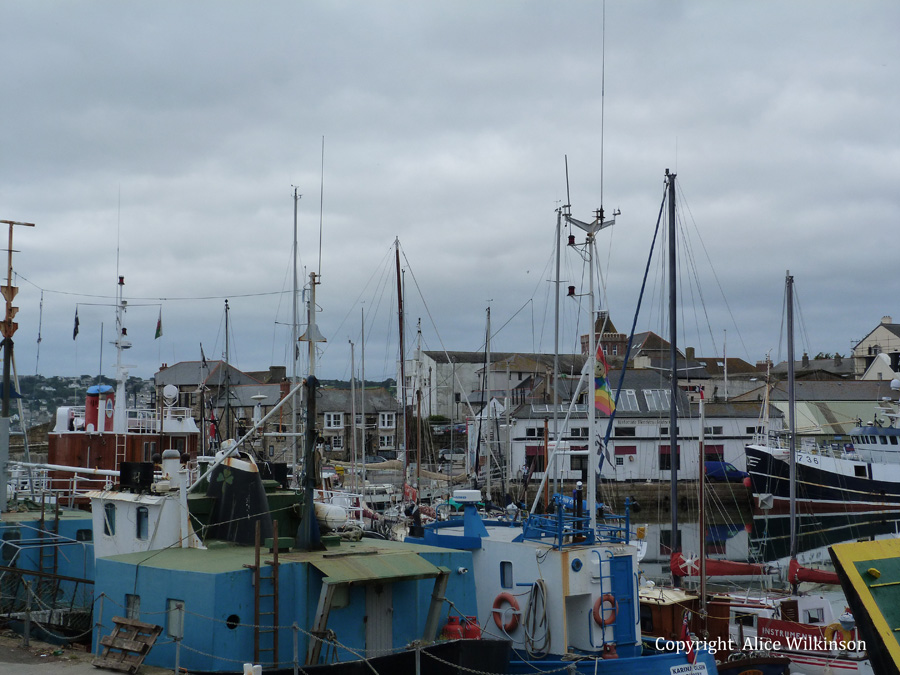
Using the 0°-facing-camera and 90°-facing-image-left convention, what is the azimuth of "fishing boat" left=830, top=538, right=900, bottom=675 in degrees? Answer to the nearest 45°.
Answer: approximately 90°

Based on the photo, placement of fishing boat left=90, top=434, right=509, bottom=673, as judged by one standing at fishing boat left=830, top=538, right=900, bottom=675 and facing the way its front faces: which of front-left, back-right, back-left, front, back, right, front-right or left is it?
front

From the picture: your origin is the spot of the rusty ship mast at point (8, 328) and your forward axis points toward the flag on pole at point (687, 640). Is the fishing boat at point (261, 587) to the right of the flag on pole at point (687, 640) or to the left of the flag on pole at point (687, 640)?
right

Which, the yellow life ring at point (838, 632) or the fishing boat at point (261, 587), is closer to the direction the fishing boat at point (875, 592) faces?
the fishing boat
